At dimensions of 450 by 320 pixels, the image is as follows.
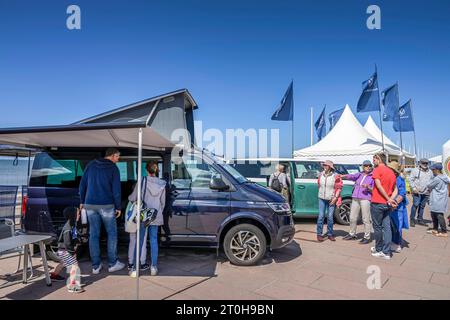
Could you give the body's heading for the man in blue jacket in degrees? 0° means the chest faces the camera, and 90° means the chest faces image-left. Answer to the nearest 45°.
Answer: approximately 225°

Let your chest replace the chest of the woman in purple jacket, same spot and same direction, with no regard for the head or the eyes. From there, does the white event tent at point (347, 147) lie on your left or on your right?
on your right

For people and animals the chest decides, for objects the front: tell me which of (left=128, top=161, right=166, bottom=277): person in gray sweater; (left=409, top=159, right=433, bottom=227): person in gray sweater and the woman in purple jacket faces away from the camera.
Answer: (left=128, top=161, right=166, bottom=277): person in gray sweater

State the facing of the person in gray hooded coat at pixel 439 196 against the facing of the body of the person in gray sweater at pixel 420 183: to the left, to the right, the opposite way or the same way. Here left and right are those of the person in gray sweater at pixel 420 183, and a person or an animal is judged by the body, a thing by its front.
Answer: to the right

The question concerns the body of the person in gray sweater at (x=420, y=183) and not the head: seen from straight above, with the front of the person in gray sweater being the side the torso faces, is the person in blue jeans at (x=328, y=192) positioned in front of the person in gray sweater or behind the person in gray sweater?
in front

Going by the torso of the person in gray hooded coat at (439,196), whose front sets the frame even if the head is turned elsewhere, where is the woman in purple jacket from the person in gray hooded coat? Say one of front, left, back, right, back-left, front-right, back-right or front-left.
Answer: front-left

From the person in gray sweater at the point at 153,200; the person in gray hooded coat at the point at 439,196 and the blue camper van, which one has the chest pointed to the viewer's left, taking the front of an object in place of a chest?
the person in gray hooded coat at the point at 439,196

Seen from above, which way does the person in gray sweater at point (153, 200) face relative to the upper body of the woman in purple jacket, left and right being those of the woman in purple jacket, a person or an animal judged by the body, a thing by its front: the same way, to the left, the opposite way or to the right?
to the right

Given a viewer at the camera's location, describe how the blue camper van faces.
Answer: facing to the right of the viewer

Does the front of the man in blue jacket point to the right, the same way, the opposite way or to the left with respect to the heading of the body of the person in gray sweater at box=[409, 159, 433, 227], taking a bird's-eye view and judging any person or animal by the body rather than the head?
the opposite way

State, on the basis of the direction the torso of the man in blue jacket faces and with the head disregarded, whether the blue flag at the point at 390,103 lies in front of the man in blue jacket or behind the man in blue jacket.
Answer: in front

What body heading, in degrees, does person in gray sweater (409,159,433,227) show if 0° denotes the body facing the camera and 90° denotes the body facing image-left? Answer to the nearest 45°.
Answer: approximately 0°

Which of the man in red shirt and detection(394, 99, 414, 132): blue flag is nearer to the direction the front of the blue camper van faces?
the man in red shirt

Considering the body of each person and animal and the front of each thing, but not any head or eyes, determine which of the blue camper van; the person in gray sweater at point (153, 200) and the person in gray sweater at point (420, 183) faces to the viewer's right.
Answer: the blue camper van

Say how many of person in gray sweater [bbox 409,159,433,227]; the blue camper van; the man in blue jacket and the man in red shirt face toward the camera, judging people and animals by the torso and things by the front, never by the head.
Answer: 1

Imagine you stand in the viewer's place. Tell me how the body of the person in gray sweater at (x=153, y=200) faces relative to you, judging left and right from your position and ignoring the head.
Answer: facing away from the viewer

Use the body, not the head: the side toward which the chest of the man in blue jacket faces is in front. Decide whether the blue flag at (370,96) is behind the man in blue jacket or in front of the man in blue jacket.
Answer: in front

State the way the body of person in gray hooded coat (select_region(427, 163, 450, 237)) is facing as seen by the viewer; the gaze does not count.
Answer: to the viewer's left
